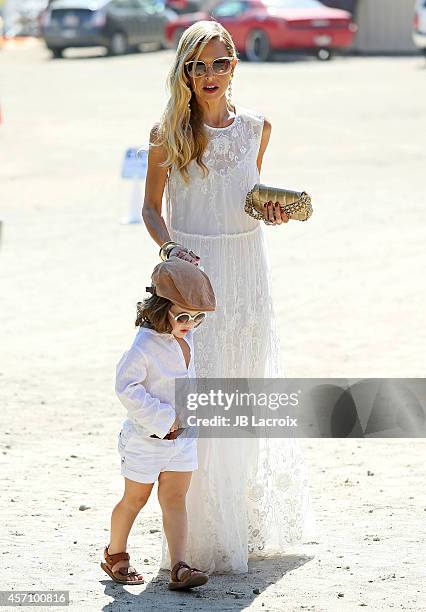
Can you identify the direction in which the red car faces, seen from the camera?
facing away from the viewer and to the left of the viewer

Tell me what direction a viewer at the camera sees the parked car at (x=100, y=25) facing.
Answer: facing away from the viewer and to the right of the viewer

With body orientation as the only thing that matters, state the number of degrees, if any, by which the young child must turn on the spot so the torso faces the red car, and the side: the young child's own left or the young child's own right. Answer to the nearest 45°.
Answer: approximately 135° to the young child's own left

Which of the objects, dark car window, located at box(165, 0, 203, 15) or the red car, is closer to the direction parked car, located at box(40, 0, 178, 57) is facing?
the dark car window

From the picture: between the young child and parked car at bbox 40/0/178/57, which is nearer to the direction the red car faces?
the parked car

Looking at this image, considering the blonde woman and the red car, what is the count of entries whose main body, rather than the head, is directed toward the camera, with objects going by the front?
1

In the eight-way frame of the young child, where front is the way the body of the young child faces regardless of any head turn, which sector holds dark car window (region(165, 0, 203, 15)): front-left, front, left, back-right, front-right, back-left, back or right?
back-left

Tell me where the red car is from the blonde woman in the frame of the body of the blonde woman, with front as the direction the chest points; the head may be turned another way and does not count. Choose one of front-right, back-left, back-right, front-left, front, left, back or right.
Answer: back

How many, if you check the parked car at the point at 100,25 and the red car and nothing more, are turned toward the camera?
0

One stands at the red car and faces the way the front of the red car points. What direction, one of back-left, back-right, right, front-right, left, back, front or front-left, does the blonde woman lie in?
back-left

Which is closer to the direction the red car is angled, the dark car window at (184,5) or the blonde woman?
the dark car window

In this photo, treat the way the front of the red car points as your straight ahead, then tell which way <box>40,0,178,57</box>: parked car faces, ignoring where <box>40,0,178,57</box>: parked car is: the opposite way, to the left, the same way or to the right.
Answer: to the right

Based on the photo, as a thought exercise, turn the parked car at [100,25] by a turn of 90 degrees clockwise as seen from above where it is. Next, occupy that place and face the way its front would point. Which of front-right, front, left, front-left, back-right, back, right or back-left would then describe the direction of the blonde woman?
front-right

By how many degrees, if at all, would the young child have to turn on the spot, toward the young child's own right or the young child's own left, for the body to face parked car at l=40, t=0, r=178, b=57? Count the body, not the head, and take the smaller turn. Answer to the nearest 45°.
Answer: approximately 135° to the young child's own left

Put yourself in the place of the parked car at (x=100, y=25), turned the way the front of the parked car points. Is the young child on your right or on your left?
on your right

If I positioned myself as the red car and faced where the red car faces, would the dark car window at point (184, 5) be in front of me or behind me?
in front
